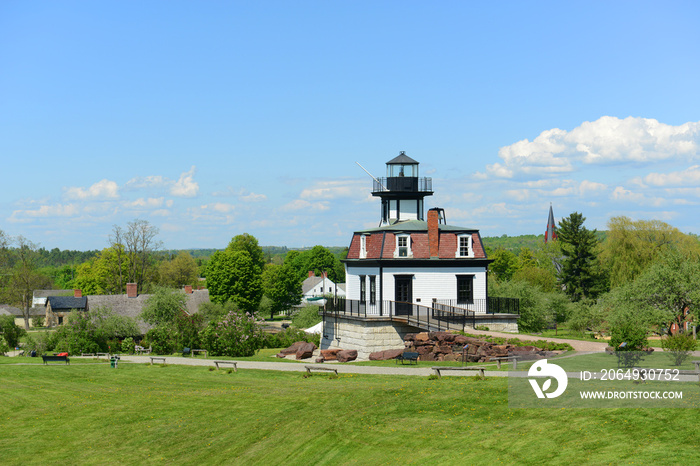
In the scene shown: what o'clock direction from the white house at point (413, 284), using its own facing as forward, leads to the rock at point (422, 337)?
The rock is roughly at 12 o'clock from the white house.

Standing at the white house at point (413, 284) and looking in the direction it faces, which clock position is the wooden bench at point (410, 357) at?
The wooden bench is roughly at 12 o'clock from the white house.

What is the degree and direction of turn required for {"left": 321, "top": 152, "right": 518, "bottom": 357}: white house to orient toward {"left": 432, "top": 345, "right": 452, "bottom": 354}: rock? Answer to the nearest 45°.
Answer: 0° — it already faces it

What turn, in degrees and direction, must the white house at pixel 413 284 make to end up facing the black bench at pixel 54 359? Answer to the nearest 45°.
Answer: approximately 90° to its right

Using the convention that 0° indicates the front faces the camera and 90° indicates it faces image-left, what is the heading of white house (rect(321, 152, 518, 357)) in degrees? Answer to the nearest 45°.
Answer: approximately 0°

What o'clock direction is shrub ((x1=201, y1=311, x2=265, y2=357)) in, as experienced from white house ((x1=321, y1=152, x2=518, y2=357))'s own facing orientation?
The shrub is roughly at 3 o'clock from the white house.

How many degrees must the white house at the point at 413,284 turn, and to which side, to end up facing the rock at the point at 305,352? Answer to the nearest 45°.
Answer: approximately 45° to its right

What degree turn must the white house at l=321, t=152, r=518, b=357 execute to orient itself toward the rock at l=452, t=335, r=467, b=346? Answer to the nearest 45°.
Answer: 0° — it already faces it

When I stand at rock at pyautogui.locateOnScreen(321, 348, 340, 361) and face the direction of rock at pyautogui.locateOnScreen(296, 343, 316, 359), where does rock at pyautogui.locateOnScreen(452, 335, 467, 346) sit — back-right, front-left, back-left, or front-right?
back-right
